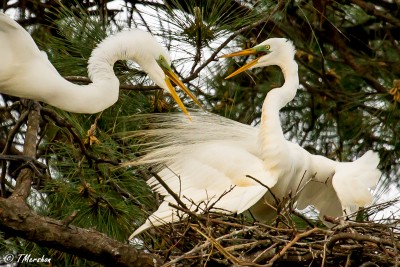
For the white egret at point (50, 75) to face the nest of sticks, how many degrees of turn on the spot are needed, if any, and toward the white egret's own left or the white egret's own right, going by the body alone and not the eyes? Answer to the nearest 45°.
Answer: approximately 45° to the white egret's own right

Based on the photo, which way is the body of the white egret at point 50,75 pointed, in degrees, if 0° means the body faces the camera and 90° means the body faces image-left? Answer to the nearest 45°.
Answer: approximately 270°

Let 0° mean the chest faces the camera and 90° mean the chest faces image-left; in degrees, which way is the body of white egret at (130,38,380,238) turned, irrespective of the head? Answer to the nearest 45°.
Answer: approximately 315°
